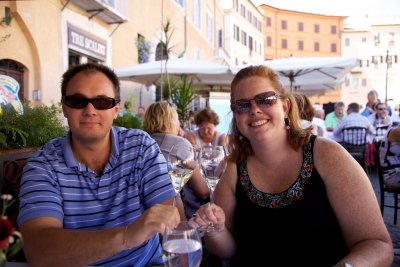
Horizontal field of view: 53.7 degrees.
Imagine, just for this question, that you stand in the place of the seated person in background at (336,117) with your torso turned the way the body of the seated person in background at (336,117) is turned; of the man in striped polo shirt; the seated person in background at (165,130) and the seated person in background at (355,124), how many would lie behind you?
0

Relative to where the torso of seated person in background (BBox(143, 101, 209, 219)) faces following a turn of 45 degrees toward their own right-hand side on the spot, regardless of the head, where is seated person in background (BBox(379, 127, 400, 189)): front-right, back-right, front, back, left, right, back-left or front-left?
front

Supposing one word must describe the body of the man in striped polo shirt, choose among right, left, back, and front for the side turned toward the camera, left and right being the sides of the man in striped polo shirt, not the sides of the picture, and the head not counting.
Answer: front

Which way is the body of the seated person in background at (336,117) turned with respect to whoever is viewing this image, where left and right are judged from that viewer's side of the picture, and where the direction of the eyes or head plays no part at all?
facing the viewer and to the right of the viewer

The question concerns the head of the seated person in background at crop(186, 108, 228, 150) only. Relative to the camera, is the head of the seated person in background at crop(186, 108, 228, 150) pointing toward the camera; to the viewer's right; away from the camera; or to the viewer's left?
toward the camera

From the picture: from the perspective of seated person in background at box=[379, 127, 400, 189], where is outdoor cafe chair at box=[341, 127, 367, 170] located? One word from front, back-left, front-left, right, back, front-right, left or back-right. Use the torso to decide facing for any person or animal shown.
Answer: front

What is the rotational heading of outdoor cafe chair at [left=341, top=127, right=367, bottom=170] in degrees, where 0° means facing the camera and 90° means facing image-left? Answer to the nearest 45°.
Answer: approximately 180°

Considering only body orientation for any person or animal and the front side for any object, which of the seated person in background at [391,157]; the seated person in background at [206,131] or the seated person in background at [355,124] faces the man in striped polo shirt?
the seated person in background at [206,131]

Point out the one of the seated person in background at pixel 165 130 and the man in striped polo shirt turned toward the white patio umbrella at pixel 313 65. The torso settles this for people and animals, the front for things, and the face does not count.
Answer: the seated person in background

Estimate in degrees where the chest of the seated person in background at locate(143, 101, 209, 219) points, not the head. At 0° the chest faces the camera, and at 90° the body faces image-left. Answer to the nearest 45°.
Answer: approximately 225°

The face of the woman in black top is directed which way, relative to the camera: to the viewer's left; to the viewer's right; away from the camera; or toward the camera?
toward the camera

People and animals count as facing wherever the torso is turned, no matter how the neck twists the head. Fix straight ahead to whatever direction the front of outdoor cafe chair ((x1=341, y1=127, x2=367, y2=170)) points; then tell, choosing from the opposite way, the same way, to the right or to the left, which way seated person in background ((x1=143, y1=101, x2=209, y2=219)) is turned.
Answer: the same way

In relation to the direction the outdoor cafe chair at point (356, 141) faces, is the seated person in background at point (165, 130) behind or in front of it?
behind
